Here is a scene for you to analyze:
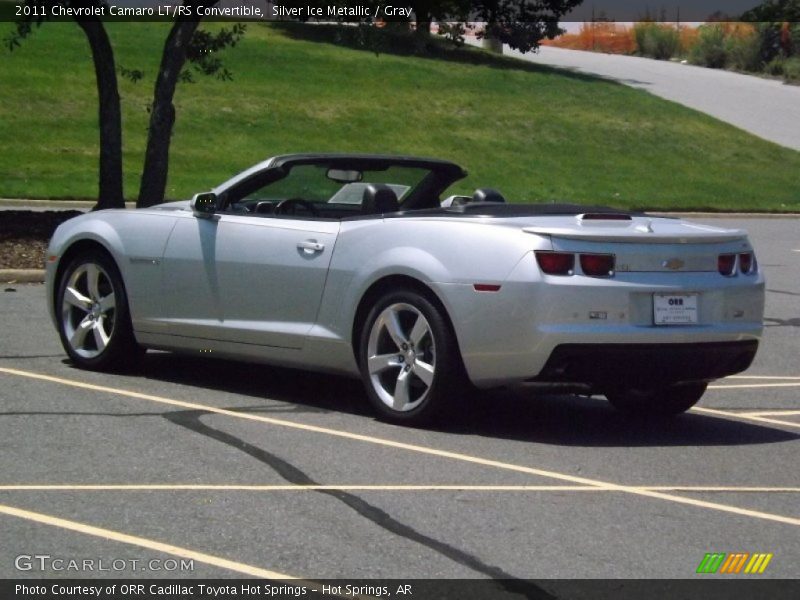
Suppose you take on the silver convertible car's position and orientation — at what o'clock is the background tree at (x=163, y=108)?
The background tree is roughly at 1 o'clock from the silver convertible car.

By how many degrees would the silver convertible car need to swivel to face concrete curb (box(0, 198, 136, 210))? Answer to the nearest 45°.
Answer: approximately 45° to its right

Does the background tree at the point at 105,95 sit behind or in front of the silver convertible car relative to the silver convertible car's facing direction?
in front

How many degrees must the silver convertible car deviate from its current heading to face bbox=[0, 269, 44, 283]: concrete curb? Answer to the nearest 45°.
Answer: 0° — it already faces it

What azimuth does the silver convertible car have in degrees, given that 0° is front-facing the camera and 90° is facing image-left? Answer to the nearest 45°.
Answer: approximately 135°
